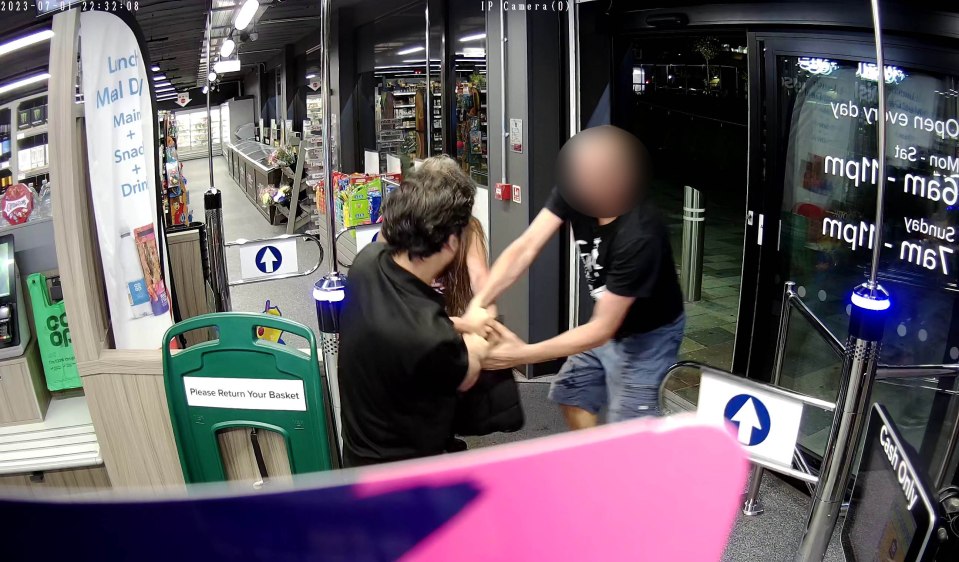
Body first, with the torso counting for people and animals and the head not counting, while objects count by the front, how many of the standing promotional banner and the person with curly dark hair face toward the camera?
1

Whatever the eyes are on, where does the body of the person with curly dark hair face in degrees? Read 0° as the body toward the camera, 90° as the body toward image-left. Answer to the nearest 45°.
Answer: approximately 225°

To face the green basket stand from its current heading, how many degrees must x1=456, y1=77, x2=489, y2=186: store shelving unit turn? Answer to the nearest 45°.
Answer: approximately 45° to its left

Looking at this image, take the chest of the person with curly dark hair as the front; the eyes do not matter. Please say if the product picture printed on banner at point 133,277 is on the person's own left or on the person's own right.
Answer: on the person's own left

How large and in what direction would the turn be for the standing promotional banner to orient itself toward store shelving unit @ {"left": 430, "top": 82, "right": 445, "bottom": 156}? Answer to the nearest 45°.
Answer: approximately 135° to its left

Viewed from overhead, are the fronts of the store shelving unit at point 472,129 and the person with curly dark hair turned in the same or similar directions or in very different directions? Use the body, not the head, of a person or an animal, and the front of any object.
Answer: very different directions

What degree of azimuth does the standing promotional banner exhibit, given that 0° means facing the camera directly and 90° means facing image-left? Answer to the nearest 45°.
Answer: approximately 0°

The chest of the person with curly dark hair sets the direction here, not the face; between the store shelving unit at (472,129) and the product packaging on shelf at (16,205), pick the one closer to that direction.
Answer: the store shelving unit

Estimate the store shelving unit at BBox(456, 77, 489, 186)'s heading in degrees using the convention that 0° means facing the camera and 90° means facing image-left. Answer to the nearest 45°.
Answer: approximately 45°

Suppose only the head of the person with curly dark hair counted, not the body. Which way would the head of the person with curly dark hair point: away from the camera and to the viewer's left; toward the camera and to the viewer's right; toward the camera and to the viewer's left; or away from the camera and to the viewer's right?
away from the camera and to the viewer's right

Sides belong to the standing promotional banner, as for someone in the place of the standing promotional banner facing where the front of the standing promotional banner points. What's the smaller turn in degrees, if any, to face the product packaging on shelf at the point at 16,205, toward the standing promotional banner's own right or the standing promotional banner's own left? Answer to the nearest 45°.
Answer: approximately 135° to the standing promotional banner's own right

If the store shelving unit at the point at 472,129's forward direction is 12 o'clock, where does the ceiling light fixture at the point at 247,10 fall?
The ceiling light fixture is roughly at 2 o'clock from the store shelving unit.

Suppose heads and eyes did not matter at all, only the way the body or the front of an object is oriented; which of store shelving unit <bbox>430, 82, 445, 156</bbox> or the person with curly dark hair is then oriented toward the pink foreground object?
the store shelving unit

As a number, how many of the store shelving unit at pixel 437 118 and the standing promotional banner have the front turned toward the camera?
2

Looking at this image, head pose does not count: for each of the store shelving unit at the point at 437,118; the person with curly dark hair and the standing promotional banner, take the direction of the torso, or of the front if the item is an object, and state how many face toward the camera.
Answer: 2

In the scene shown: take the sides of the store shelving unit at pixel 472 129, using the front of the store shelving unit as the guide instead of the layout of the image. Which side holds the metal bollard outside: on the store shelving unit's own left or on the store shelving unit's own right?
on the store shelving unit's own left
